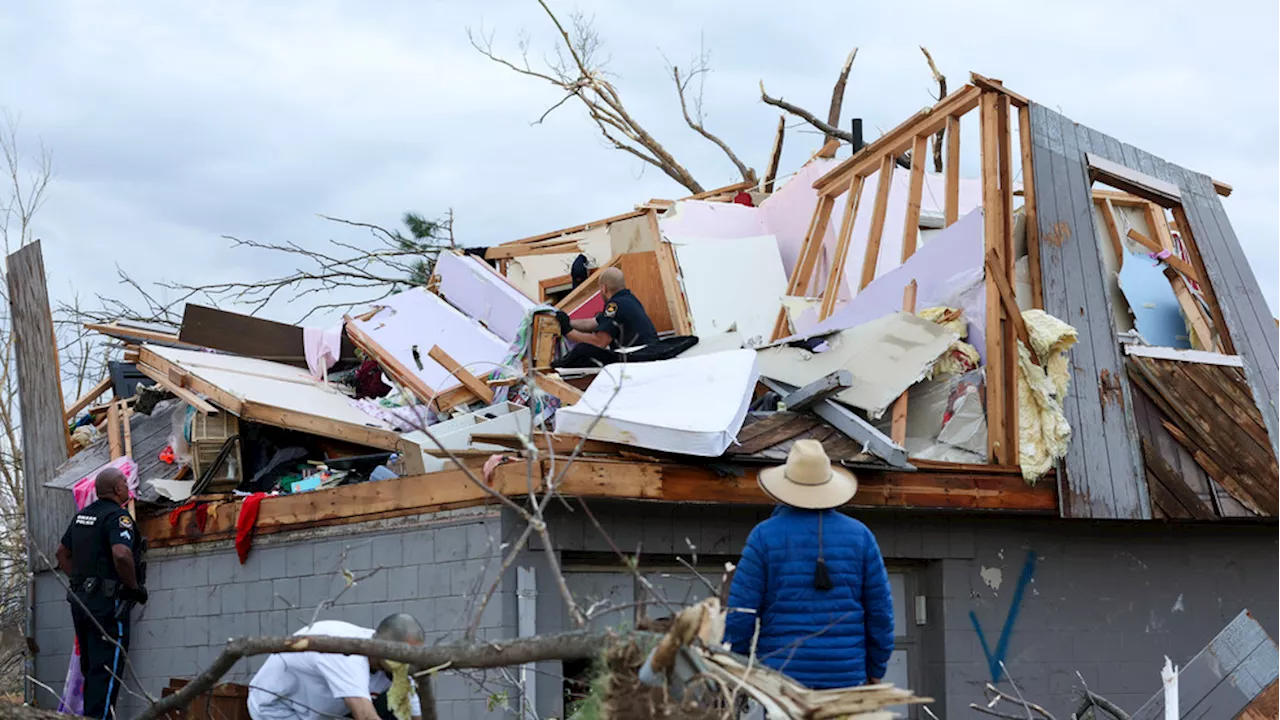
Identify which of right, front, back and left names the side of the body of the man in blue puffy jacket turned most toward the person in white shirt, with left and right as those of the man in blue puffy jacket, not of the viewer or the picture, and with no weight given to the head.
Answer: left

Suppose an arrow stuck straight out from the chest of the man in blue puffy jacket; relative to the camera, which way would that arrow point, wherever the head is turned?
away from the camera

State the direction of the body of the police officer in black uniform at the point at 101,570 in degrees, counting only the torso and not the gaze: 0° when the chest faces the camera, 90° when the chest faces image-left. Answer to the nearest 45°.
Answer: approximately 225°

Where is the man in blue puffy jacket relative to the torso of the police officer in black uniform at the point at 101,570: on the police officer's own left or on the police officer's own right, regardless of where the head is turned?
on the police officer's own right

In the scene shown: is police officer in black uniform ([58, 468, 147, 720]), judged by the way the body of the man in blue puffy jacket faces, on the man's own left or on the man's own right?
on the man's own left

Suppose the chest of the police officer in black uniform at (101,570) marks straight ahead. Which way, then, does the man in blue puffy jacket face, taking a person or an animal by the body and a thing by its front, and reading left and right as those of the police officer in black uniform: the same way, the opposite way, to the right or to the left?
the same way

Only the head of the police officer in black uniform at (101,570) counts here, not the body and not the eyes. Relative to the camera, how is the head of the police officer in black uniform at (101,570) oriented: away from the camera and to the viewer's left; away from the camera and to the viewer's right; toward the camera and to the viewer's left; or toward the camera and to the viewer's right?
away from the camera and to the viewer's right

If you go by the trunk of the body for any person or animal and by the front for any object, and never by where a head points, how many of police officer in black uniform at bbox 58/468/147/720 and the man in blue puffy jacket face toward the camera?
0

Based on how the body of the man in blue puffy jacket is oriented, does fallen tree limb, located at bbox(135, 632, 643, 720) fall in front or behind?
behind

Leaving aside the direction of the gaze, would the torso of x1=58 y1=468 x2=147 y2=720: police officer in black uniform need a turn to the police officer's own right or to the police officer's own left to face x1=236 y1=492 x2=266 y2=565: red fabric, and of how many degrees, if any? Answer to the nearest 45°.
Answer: approximately 90° to the police officer's own right
